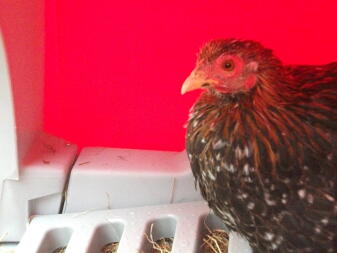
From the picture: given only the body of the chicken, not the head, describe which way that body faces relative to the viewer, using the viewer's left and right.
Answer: facing to the left of the viewer
